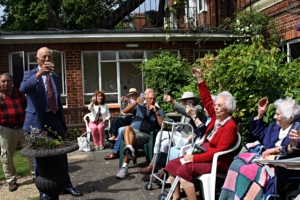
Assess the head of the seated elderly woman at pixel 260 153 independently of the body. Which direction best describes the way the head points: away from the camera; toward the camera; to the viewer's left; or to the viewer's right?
to the viewer's left

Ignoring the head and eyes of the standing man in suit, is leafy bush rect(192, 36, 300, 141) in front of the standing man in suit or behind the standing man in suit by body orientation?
in front

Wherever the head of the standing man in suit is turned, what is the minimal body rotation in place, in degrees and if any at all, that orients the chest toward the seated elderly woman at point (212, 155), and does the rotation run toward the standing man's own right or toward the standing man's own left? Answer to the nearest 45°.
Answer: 0° — they already face them

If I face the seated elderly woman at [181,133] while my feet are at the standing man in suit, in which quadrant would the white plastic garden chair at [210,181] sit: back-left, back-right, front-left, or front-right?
front-right

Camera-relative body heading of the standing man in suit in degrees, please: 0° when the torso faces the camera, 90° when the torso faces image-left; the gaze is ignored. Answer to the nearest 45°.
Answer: approximately 315°

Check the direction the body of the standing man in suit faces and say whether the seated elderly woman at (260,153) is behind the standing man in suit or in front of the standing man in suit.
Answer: in front

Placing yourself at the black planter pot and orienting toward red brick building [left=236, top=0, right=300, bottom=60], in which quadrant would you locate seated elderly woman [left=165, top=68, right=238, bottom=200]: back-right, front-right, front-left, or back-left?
front-right

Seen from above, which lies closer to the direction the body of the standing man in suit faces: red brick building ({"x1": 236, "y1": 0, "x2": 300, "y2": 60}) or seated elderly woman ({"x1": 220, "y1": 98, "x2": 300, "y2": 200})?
the seated elderly woman

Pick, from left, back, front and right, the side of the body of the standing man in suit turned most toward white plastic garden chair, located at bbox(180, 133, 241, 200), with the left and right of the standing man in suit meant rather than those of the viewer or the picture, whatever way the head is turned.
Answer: front

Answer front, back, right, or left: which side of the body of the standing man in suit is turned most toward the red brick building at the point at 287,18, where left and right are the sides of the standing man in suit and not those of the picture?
left

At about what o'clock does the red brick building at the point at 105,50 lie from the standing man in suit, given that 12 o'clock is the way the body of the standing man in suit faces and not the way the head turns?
The red brick building is roughly at 8 o'clock from the standing man in suit.
